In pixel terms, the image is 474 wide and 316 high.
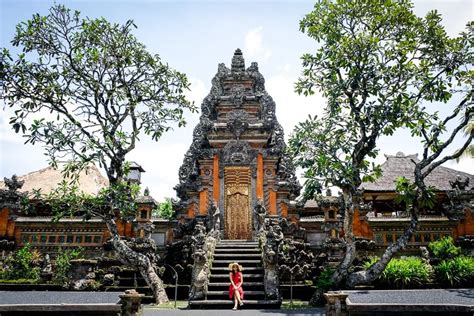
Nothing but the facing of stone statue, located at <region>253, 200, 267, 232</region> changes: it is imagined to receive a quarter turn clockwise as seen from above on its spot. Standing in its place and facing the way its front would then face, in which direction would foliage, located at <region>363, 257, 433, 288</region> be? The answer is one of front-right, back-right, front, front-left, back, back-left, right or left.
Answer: back-left

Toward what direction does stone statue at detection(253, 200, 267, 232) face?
toward the camera

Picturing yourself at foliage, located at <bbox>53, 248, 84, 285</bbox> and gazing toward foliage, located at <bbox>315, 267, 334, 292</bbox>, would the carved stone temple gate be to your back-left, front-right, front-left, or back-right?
front-left

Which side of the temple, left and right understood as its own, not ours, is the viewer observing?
front

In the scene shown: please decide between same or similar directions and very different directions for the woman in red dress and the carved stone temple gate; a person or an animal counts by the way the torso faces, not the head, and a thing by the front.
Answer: same or similar directions

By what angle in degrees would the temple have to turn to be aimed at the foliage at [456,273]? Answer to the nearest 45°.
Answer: approximately 45° to its left

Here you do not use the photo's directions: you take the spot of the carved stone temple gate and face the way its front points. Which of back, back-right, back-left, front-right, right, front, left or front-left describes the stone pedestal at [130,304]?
front

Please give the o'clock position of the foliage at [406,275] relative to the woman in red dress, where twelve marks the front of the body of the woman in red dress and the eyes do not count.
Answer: The foliage is roughly at 9 o'clock from the woman in red dress.

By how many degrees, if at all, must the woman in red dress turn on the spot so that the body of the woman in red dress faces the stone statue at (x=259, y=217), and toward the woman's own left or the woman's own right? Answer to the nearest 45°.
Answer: approximately 180°

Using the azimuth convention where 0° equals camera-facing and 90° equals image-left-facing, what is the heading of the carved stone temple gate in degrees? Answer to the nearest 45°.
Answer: approximately 0°

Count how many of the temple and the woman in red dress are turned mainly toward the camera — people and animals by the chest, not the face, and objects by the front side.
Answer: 2

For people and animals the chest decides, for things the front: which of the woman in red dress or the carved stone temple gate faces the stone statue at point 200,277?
the carved stone temple gate

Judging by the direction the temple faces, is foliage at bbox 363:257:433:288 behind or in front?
in front
